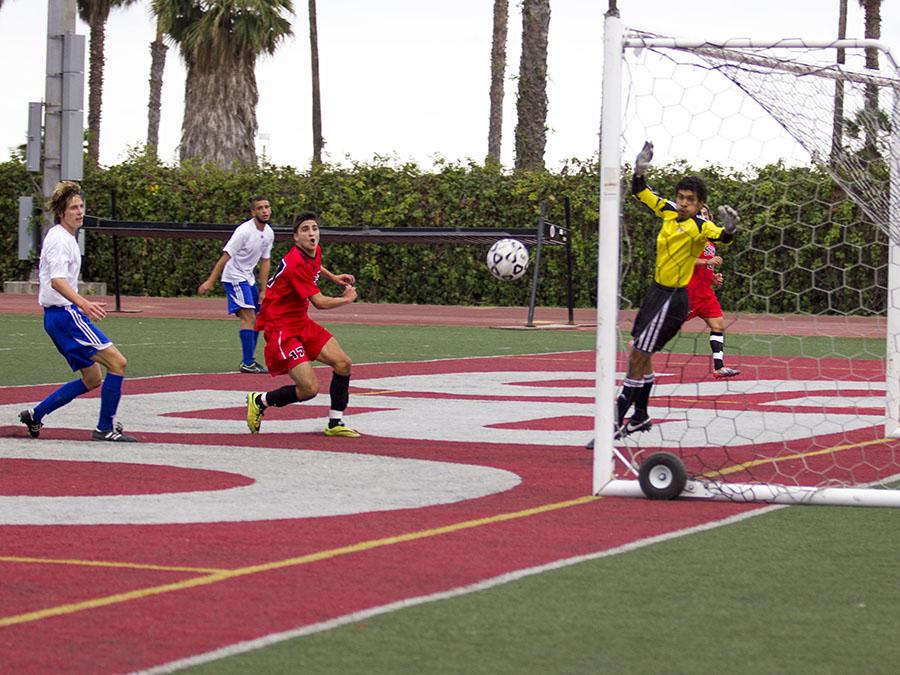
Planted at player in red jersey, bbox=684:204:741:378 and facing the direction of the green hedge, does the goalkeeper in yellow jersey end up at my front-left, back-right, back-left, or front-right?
back-left

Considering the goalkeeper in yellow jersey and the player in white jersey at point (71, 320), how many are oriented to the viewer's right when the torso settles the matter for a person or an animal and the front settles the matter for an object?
1

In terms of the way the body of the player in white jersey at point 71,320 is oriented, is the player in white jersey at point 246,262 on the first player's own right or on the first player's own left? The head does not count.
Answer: on the first player's own left

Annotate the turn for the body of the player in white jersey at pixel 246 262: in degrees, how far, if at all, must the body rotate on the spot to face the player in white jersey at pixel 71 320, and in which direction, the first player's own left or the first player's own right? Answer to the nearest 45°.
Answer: approximately 45° to the first player's own right

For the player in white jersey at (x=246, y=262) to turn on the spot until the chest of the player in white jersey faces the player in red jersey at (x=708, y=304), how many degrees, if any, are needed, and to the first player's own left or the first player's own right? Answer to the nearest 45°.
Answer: approximately 45° to the first player's own left

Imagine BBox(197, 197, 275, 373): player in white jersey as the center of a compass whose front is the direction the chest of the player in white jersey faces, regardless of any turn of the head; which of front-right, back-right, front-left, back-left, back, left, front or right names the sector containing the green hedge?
back-left

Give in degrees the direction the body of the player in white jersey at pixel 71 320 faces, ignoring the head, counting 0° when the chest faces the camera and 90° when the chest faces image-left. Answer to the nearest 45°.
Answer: approximately 270°

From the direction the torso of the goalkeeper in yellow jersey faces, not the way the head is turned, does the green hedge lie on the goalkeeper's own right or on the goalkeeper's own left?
on the goalkeeper's own right

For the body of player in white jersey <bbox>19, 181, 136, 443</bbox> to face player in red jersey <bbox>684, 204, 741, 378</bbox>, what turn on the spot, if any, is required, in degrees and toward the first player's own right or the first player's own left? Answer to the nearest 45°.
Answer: approximately 45° to the first player's own left

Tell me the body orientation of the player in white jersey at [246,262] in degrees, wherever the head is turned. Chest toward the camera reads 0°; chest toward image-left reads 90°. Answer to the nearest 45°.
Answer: approximately 315°

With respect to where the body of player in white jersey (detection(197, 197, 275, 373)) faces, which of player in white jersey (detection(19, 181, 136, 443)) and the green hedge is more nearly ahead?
the player in white jersey

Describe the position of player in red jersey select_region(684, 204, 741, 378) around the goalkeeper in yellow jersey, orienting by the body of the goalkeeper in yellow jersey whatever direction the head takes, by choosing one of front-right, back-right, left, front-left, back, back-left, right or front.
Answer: back-right
